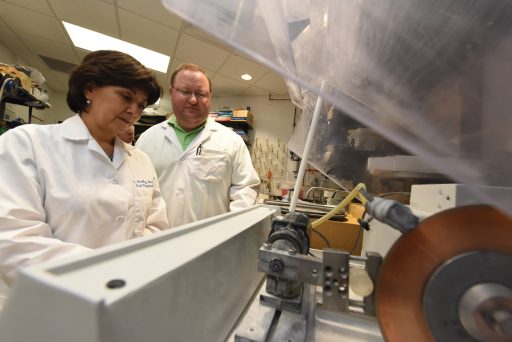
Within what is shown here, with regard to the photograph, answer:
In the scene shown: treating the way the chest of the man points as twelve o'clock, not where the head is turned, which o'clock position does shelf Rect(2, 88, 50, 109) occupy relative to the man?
The shelf is roughly at 4 o'clock from the man.

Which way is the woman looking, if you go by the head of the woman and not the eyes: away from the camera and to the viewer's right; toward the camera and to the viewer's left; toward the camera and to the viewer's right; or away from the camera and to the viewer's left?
toward the camera and to the viewer's right

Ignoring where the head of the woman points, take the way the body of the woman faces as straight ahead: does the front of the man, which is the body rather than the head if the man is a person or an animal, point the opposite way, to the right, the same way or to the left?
to the right

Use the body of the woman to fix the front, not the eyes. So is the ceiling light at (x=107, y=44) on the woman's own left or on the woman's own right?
on the woman's own left

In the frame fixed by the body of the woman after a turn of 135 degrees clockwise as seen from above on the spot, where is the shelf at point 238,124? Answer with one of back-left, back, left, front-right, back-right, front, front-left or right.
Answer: back-right

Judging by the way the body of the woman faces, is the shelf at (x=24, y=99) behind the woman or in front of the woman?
behind

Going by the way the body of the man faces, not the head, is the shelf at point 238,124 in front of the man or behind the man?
behind

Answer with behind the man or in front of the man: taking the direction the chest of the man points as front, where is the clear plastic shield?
in front

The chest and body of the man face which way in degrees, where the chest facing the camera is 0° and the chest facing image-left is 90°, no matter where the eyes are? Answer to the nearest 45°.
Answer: approximately 0°

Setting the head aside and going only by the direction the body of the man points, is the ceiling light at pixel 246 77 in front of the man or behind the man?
behind

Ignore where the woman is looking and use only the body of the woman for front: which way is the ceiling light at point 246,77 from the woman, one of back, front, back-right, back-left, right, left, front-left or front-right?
left

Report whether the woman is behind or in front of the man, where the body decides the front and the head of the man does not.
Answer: in front

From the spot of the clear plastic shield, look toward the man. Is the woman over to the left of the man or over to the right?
left
